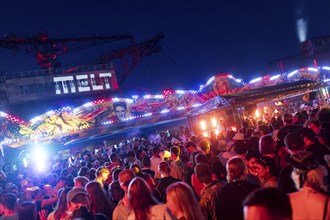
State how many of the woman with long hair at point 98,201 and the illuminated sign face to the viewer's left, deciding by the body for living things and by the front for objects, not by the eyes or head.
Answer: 0

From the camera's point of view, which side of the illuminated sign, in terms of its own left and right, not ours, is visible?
front

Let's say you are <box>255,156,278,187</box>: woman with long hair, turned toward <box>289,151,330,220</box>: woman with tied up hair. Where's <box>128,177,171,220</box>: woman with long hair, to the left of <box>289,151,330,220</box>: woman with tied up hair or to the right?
right

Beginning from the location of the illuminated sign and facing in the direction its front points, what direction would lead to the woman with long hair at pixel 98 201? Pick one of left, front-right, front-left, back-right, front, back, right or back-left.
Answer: front

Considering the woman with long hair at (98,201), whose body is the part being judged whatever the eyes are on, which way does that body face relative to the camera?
away from the camera

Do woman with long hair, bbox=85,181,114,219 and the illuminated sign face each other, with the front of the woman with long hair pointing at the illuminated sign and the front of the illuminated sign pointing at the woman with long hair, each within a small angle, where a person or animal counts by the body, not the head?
yes

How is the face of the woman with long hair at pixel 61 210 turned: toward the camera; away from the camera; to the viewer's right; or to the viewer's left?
away from the camera

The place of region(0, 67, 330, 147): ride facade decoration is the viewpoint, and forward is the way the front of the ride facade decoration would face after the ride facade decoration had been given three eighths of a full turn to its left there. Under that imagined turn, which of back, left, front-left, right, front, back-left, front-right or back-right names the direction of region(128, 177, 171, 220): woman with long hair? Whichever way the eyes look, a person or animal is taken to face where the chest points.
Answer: back

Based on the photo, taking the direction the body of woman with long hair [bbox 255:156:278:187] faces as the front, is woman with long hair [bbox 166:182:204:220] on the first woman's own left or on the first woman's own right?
on the first woman's own left

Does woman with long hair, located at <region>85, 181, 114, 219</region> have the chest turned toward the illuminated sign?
yes

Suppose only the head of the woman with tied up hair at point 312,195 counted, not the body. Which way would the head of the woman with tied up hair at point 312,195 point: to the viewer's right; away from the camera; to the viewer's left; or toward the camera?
away from the camera

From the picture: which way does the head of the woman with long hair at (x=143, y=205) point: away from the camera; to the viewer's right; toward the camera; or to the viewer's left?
away from the camera
